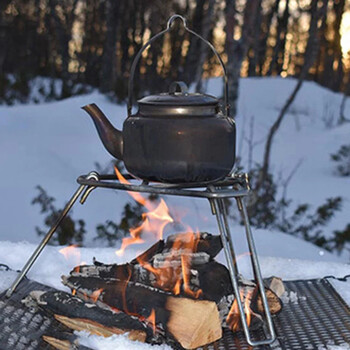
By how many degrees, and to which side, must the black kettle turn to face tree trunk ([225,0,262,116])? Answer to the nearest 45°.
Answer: approximately 90° to its right

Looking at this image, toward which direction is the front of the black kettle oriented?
to the viewer's left

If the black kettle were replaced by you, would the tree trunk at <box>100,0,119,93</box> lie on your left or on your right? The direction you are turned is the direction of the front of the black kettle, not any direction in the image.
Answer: on your right
